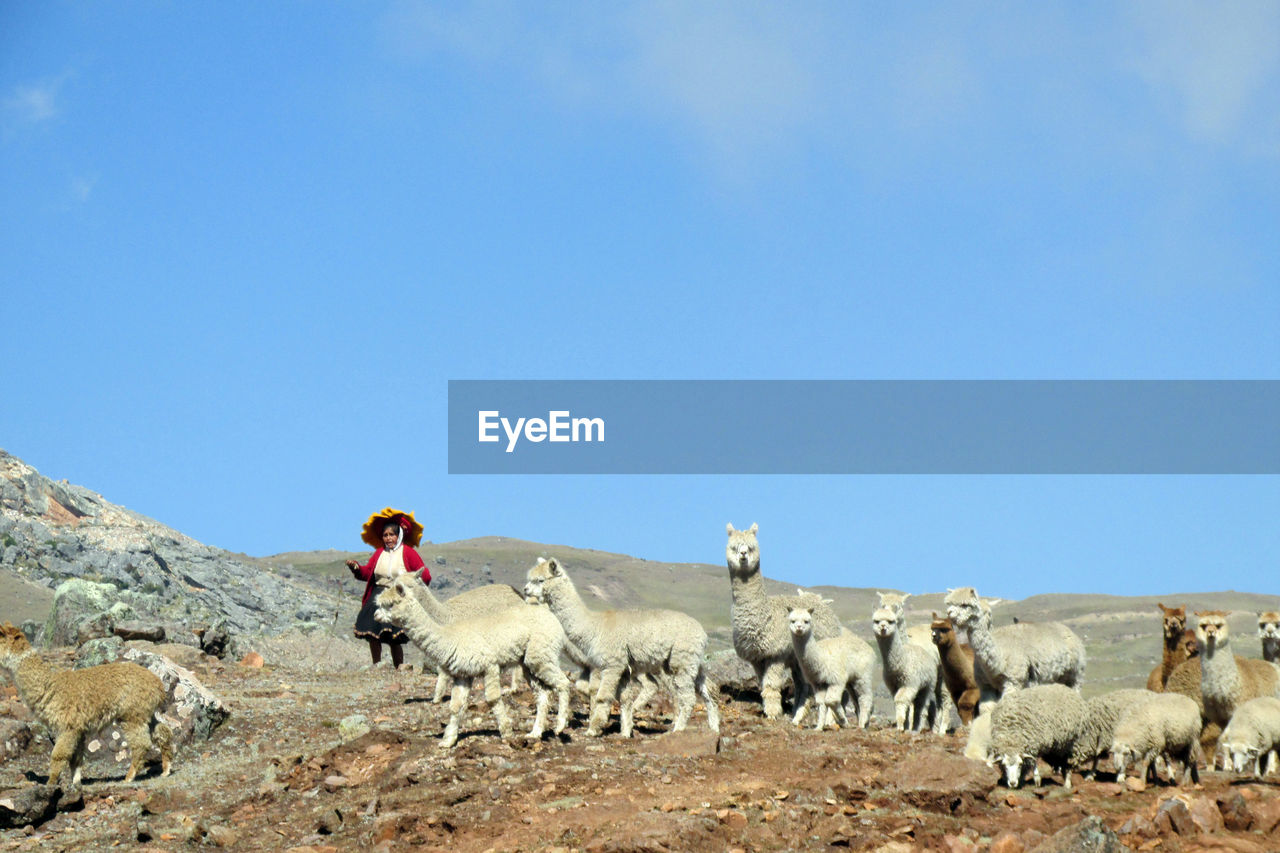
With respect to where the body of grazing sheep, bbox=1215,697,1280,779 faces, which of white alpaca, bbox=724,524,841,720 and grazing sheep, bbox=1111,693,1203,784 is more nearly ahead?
the grazing sheep

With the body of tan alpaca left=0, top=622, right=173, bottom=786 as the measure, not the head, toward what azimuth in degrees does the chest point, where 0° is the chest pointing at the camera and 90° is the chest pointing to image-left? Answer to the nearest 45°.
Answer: approximately 90°

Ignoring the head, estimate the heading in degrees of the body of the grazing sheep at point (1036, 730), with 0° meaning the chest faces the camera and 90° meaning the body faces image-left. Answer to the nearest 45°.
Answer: approximately 45°

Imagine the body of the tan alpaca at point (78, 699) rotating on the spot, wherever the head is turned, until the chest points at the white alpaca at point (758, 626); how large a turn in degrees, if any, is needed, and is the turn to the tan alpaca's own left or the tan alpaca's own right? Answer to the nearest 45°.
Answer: approximately 180°

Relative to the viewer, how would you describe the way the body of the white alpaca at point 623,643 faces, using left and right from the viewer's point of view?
facing to the left of the viewer

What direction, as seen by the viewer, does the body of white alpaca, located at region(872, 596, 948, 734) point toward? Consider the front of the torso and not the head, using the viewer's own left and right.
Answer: facing the viewer and to the left of the viewer

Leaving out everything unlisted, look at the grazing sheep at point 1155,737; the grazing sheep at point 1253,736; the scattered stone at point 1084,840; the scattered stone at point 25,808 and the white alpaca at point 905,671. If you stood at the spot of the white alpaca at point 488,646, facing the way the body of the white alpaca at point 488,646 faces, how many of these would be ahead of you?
1

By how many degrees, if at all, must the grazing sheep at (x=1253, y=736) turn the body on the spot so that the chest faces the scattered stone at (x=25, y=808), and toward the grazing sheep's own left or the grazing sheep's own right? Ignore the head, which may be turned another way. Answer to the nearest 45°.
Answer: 0° — it already faces it

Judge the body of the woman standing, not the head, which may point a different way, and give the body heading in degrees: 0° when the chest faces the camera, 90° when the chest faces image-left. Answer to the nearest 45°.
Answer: approximately 0°

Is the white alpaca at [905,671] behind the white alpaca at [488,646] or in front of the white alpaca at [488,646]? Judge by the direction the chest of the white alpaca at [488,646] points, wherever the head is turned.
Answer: behind

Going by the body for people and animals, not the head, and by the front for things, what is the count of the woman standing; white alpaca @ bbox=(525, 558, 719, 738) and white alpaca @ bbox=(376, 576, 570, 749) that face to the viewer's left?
2

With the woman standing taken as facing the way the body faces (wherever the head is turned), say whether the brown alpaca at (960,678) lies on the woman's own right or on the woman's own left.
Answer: on the woman's own left

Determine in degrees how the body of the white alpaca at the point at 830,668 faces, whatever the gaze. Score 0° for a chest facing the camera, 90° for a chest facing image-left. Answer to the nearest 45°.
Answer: approximately 45°

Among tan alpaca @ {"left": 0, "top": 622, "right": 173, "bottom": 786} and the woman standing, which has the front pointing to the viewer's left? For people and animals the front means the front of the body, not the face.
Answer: the tan alpaca

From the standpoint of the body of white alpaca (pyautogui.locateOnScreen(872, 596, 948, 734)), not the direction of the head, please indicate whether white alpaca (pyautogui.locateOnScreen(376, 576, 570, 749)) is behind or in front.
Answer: in front
